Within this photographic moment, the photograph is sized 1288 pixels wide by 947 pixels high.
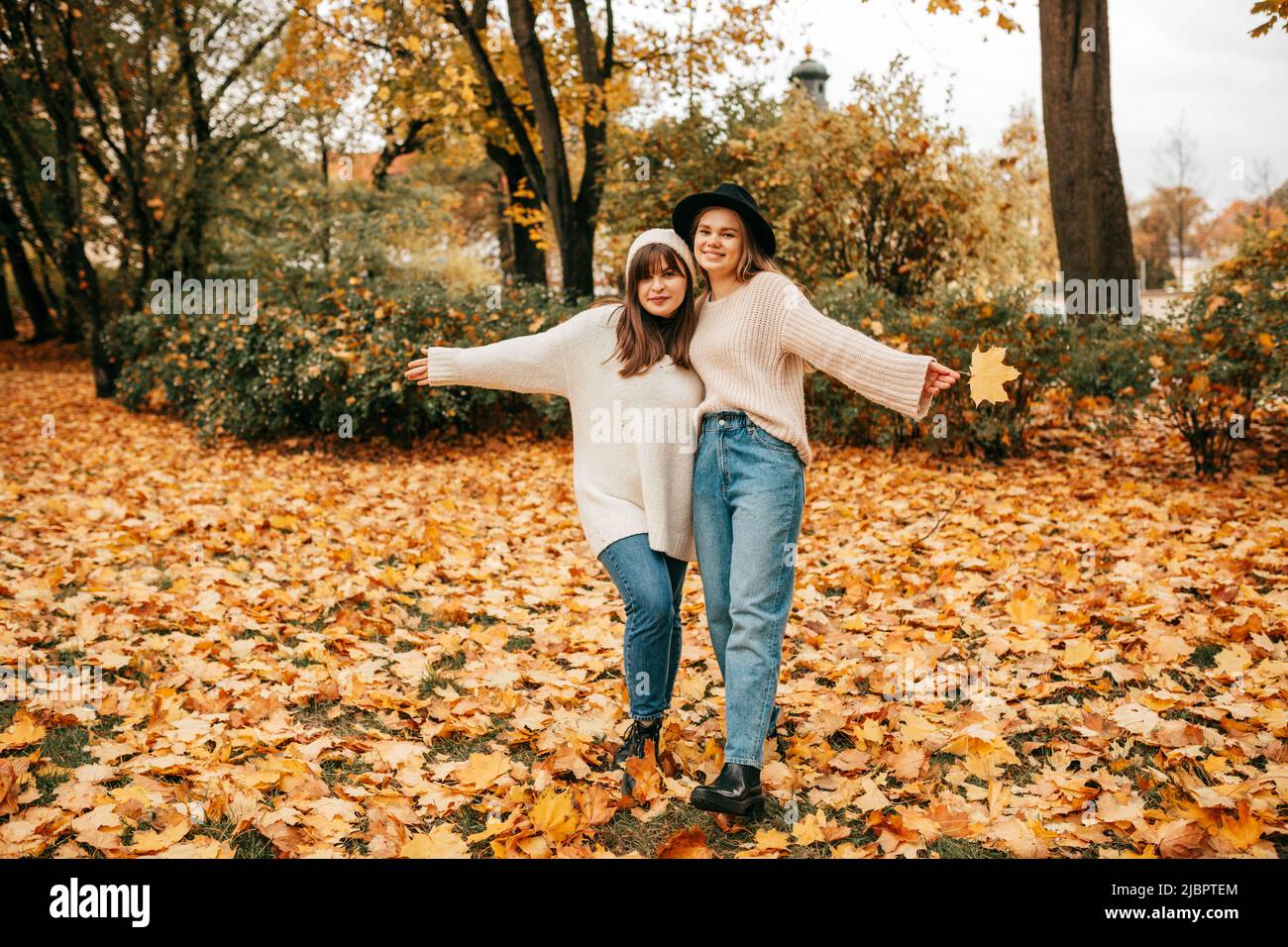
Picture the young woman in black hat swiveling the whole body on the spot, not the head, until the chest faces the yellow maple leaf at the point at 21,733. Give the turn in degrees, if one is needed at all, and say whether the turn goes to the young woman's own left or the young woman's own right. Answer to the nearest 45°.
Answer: approximately 45° to the young woman's own right

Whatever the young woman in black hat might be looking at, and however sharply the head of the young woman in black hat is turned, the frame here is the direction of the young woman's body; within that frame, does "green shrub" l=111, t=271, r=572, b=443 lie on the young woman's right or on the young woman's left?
on the young woman's right

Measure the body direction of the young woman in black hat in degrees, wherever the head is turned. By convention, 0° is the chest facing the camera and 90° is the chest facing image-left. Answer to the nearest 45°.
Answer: approximately 45°

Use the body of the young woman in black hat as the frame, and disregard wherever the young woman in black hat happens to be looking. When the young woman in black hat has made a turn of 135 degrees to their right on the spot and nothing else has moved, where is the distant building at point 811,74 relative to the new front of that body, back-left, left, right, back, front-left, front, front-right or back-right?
front
